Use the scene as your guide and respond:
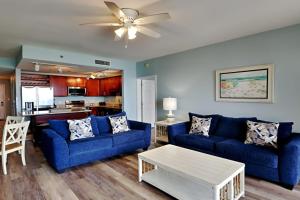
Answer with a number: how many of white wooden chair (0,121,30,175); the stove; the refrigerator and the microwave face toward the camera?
3

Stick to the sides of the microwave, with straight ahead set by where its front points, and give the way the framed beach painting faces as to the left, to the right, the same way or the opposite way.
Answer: to the right

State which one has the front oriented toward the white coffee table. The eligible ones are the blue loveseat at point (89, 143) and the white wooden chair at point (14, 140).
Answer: the blue loveseat

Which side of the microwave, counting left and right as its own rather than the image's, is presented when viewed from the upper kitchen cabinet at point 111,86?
left

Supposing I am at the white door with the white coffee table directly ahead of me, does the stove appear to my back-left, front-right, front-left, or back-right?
back-right

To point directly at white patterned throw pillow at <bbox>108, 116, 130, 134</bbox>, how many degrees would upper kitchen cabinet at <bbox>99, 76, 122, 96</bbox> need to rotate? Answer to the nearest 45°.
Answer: approximately 45° to its left

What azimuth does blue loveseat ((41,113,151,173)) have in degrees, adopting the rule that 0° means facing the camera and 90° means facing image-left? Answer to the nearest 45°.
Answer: approximately 315°

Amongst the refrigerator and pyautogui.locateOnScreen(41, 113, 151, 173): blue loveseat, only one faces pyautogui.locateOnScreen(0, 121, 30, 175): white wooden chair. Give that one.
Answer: the refrigerator

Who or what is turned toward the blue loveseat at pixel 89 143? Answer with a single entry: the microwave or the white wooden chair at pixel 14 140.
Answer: the microwave
